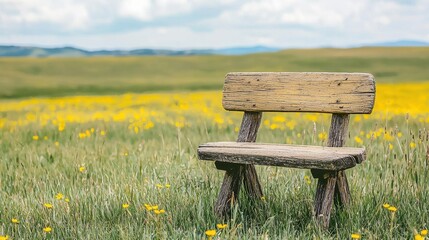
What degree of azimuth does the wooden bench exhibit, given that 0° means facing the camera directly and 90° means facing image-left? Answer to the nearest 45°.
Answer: approximately 45°
